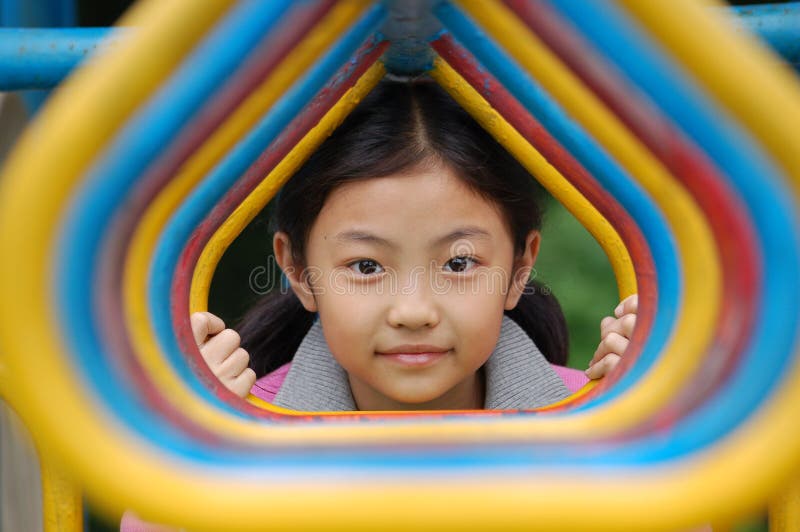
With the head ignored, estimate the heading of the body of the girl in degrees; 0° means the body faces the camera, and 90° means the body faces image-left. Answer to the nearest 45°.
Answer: approximately 0°
